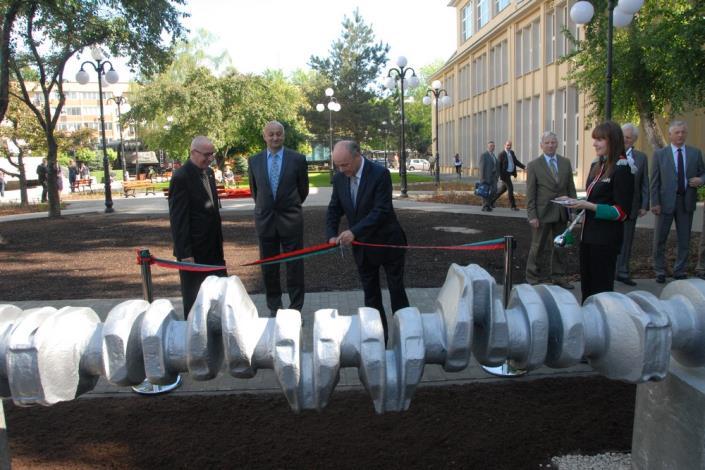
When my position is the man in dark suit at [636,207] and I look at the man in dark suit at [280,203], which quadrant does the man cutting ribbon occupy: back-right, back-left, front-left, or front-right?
front-left

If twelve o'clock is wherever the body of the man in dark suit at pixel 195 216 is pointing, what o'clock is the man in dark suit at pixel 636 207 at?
the man in dark suit at pixel 636 207 is roughly at 10 o'clock from the man in dark suit at pixel 195 216.

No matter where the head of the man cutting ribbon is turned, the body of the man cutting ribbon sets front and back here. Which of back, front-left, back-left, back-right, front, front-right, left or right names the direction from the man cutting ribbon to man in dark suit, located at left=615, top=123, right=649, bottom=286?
back

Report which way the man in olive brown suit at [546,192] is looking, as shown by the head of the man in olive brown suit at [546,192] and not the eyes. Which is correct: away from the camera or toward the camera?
toward the camera

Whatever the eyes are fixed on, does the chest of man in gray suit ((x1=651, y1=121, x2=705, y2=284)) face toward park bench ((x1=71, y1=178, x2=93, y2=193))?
no

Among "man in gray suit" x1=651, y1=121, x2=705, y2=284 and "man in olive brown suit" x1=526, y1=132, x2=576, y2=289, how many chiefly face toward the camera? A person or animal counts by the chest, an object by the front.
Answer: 2

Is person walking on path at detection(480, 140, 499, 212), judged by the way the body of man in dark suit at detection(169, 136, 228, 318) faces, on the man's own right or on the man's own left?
on the man's own left

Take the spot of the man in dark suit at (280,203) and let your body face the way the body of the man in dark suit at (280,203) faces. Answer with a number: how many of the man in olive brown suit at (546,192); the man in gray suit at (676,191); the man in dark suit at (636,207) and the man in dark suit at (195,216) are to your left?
3

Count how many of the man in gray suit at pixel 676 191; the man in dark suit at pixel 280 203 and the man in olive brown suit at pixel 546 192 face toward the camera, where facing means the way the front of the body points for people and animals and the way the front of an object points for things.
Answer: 3

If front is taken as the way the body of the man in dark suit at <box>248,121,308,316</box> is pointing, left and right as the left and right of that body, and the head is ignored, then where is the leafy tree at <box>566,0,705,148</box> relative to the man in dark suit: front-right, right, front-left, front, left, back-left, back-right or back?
back-left

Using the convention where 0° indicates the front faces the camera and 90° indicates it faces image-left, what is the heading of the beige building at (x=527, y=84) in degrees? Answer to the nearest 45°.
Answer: approximately 45°

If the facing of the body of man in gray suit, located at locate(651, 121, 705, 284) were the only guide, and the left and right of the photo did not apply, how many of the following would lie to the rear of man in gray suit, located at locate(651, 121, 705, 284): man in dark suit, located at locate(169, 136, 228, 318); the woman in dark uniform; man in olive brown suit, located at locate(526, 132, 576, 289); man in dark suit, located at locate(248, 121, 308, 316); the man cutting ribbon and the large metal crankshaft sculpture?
0

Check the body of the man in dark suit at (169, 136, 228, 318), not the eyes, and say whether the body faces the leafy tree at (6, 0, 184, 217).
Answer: no

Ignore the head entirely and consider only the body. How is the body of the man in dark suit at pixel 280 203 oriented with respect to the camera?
toward the camera

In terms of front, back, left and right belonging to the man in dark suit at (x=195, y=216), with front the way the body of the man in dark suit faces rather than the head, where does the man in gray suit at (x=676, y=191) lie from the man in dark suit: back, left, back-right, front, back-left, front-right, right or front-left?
front-left

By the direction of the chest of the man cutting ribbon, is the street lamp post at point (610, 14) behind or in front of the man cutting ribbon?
behind
